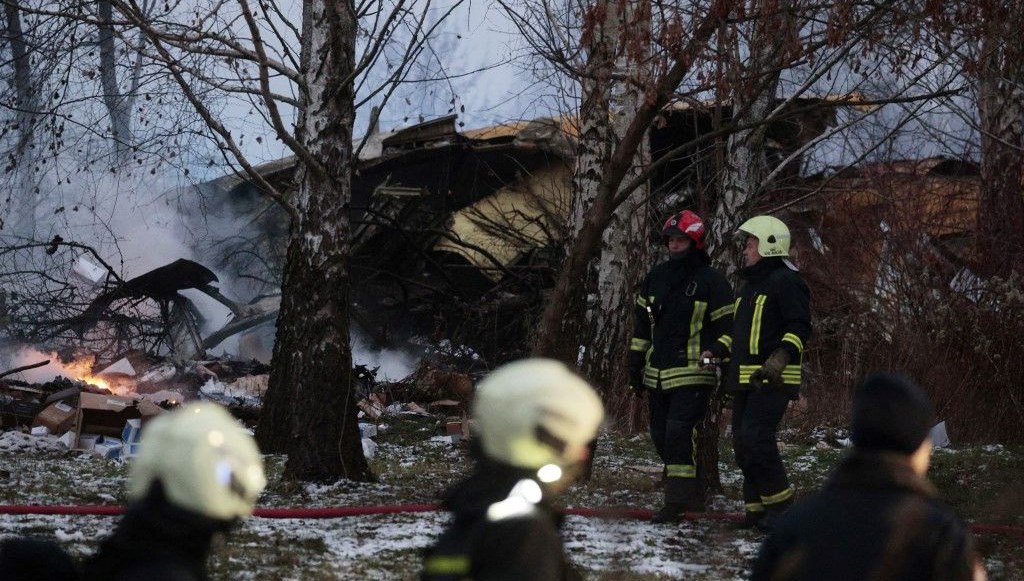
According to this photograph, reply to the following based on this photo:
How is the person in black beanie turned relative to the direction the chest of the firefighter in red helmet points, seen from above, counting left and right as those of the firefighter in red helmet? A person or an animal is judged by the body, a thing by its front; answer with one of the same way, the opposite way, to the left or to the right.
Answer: the opposite way

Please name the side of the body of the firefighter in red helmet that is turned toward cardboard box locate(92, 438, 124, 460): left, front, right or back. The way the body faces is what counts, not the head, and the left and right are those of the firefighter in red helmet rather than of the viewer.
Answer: right

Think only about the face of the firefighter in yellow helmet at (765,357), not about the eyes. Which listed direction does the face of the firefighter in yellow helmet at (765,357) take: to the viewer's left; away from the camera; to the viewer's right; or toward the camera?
to the viewer's left

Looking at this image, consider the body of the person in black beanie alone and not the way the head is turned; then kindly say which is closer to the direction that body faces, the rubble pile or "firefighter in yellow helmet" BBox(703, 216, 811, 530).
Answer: the firefighter in yellow helmet

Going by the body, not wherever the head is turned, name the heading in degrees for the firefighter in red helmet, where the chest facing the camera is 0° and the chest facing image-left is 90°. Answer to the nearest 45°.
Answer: approximately 45°

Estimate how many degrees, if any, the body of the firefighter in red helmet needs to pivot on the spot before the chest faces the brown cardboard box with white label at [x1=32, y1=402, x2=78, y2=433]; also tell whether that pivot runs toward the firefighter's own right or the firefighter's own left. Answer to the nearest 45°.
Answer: approximately 90° to the firefighter's own right

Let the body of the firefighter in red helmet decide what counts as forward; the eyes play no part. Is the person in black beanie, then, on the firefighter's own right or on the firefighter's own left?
on the firefighter's own left

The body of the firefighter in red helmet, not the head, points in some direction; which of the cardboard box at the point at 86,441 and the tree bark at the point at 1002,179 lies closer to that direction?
the cardboard box

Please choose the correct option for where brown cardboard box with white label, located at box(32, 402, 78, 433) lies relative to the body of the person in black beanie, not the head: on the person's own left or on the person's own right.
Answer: on the person's own left

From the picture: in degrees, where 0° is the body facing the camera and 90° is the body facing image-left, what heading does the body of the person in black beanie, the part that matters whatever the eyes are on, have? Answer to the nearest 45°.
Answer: approximately 225°
